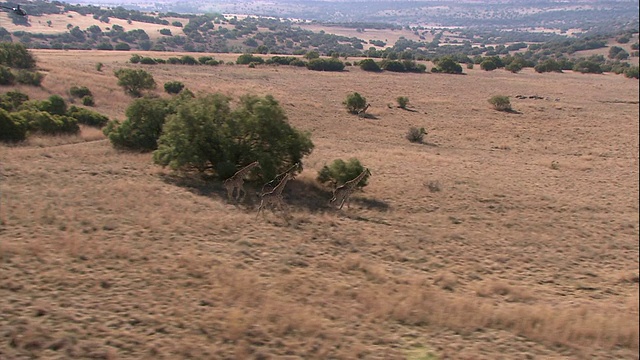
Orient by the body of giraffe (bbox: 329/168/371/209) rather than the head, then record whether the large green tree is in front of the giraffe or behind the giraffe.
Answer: behind

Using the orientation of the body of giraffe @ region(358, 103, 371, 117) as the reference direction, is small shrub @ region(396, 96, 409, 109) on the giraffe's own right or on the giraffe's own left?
on the giraffe's own left

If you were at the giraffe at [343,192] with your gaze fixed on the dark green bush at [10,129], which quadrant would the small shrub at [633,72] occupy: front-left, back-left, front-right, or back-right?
back-right

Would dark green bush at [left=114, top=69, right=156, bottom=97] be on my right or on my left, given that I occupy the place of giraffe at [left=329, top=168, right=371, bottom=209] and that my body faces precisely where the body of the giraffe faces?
on my left

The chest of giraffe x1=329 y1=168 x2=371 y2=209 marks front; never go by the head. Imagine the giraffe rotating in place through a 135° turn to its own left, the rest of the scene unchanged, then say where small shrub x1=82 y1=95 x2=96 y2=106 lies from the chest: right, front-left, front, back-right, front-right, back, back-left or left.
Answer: front

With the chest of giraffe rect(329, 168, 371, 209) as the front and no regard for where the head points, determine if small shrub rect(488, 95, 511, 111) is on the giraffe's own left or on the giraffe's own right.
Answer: on the giraffe's own left

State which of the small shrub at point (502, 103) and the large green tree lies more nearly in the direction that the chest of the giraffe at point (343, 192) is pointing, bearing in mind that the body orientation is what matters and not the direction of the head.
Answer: the small shrub

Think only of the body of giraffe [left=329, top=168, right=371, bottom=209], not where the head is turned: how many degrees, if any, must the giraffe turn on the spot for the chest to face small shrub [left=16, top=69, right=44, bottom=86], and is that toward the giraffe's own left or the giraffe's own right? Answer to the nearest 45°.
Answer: approximately 135° to the giraffe's own left

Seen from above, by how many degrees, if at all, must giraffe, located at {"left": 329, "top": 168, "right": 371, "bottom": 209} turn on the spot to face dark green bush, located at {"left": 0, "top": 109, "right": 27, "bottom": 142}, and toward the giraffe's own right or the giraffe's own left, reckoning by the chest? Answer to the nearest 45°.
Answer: approximately 180°

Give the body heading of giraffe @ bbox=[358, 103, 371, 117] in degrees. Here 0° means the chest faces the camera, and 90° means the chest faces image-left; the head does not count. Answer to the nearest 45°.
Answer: approximately 270°

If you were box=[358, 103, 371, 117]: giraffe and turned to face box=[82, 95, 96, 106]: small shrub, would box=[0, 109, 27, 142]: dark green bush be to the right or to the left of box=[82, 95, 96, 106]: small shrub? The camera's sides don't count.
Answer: left

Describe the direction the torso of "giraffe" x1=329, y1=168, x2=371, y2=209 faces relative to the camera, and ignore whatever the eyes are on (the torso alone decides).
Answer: to the viewer's right
